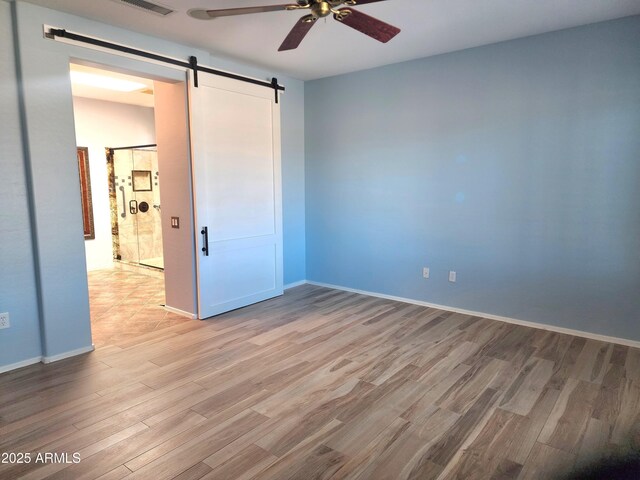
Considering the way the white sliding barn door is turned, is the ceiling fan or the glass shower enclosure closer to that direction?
the ceiling fan

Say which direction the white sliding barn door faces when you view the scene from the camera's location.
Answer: facing the viewer and to the right of the viewer

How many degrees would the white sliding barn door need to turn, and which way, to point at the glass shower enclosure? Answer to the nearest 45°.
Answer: approximately 180°

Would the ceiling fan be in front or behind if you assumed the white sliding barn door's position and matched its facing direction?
in front

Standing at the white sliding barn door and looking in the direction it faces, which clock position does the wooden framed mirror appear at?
The wooden framed mirror is roughly at 6 o'clock from the white sliding barn door.
